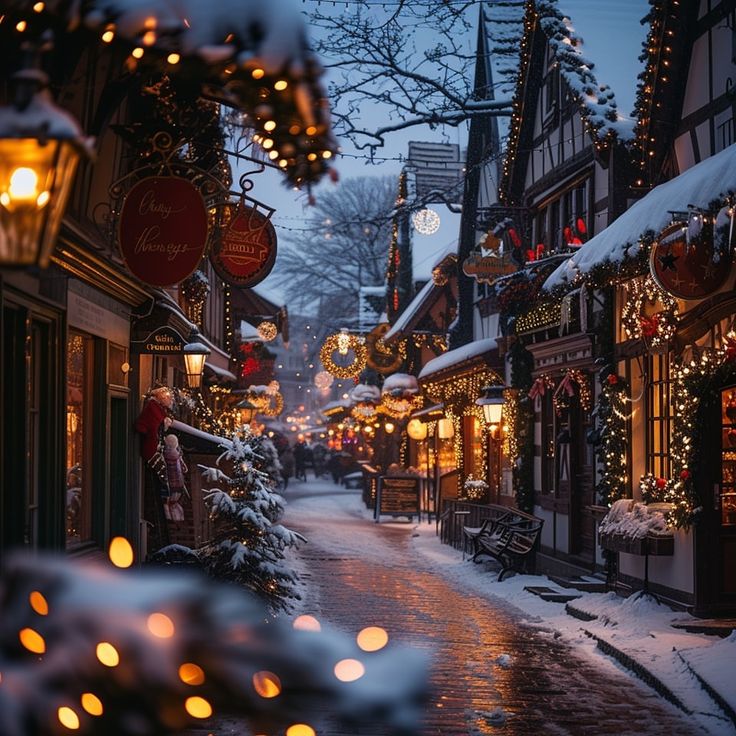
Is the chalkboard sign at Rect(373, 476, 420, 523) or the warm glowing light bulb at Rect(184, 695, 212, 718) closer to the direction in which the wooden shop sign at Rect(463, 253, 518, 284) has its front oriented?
the warm glowing light bulb

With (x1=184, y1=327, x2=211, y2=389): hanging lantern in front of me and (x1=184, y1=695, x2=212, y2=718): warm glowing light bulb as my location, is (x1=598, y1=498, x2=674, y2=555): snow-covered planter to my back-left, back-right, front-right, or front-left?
front-right

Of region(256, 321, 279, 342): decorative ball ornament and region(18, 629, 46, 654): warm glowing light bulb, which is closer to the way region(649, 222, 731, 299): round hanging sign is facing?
the warm glowing light bulb

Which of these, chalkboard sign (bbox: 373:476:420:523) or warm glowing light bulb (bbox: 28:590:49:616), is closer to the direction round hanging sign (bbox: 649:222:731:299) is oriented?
the warm glowing light bulb

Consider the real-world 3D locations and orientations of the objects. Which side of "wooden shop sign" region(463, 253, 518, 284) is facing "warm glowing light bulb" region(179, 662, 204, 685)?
front

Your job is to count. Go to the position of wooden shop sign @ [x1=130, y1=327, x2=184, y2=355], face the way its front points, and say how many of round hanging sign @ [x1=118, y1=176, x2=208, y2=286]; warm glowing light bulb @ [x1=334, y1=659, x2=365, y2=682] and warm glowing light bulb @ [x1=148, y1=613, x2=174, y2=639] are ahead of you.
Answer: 3

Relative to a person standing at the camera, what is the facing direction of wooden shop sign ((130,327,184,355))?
facing the viewer

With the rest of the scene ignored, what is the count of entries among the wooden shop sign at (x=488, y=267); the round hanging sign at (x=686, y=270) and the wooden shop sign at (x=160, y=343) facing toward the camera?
3

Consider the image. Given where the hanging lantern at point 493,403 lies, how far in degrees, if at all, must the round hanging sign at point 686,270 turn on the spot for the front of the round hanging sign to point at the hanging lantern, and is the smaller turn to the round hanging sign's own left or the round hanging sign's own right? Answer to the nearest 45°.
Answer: approximately 180°

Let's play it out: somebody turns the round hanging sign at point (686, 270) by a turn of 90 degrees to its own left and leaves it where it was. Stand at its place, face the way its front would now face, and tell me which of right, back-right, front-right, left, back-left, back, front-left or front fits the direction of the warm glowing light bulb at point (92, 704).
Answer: right

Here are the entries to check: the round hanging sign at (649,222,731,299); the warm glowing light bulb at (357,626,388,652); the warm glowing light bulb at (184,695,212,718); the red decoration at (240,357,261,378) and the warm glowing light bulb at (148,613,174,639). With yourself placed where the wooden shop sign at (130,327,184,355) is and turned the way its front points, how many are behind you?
1

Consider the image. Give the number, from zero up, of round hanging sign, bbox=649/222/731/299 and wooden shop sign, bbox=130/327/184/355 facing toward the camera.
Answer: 2

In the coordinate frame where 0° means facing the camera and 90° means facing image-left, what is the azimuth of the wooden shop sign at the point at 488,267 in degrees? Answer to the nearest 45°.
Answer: approximately 0°

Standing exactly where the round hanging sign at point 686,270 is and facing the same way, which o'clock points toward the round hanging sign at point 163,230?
the round hanging sign at point 163,230 is roughly at 2 o'clock from the round hanging sign at point 686,270.

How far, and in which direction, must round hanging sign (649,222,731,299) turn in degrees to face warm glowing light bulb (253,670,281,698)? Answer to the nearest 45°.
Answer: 0° — it already faces it

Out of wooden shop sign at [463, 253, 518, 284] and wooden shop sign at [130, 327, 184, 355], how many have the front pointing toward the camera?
2

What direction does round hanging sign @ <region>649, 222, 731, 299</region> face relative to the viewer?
toward the camera

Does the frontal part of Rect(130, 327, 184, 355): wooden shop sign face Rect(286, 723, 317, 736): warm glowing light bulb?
yes

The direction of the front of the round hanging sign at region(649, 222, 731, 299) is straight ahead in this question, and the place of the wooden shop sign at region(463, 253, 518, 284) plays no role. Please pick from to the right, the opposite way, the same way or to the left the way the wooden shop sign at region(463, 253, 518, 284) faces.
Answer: the same way
